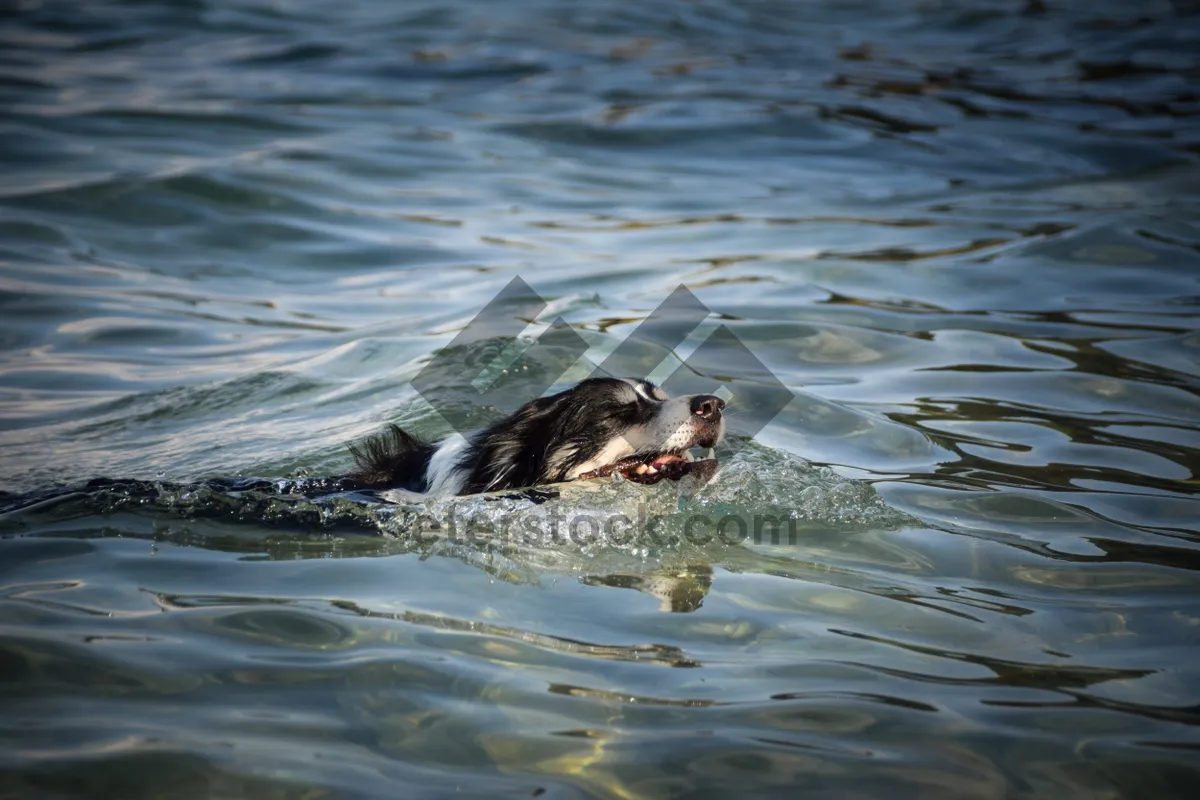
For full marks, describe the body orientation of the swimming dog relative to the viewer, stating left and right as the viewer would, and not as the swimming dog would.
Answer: facing to the right of the viewer
